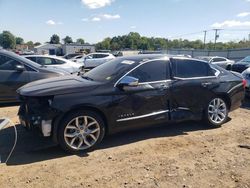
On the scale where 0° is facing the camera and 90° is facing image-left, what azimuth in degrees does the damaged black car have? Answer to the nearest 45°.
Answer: approximately 45°
